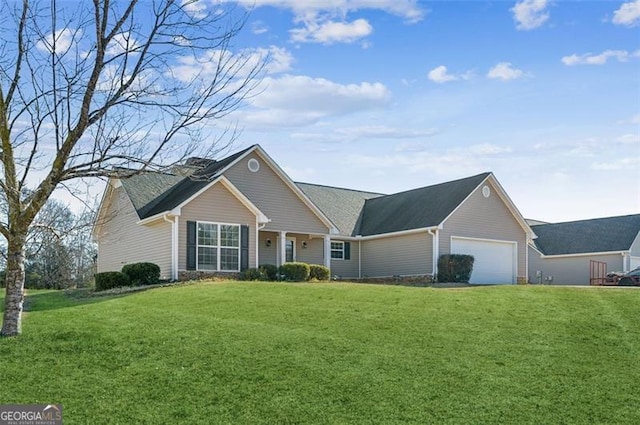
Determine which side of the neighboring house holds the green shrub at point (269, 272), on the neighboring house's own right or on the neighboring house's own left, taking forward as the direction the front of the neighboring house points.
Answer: on the neighboring house's own right

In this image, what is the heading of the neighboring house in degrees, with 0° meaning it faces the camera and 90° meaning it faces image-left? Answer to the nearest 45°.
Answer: approximately 315°

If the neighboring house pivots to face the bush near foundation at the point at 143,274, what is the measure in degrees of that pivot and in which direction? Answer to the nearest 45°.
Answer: approximately 90° to its right

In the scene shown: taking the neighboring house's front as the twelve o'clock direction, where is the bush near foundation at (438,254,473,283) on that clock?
The bush near foundation is roughly at 2 o'clock from the neighboring house.

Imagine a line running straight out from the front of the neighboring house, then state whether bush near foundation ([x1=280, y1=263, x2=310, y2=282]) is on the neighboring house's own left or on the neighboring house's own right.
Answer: on the neighboring house's own right

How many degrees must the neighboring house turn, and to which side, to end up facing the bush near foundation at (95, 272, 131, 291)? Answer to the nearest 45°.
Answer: approximately 90° to its right

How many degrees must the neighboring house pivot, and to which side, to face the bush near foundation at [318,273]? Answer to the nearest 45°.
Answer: approximately 90° to its right
